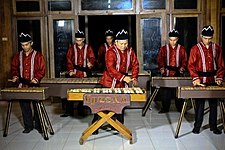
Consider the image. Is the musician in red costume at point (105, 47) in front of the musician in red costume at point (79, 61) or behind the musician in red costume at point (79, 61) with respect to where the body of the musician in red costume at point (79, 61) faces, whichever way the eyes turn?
behind

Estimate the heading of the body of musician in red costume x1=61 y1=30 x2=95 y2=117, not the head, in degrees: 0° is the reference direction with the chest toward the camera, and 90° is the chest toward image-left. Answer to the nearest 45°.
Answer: approximately 0°

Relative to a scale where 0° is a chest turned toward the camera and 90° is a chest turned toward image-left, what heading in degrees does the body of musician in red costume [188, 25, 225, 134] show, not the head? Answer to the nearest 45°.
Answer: approximately 0°

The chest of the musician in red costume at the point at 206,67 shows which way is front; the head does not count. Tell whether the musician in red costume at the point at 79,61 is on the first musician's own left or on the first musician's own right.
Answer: on the first musician's own right

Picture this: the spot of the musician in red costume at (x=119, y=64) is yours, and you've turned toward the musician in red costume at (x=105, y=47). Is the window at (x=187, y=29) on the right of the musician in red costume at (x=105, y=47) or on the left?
right

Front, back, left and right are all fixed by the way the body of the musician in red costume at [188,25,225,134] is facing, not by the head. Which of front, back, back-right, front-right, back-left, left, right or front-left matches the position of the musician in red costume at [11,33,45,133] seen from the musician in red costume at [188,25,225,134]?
right

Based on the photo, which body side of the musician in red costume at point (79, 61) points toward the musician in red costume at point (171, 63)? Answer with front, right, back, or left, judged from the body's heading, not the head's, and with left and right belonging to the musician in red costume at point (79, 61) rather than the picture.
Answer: left

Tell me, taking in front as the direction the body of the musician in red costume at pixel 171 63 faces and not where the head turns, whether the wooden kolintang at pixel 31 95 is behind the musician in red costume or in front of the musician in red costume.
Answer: in front

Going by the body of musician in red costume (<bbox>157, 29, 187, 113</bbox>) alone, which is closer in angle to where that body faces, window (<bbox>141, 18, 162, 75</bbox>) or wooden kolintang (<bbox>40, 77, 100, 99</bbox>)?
the wooden kolintang
